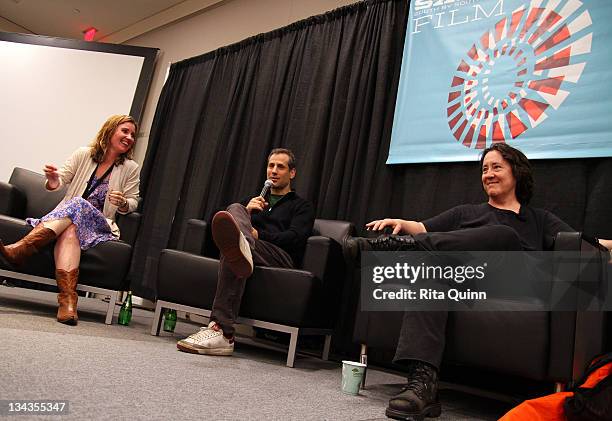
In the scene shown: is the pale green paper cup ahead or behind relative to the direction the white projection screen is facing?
ahead

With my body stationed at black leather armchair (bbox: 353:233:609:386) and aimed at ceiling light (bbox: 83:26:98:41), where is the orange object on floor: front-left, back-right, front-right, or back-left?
back-left

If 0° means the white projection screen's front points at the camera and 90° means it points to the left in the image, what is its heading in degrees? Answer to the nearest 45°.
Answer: approximately 0°

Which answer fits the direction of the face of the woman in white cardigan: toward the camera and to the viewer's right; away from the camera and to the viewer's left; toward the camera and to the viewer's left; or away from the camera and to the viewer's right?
toward the camera and to the viewer's right

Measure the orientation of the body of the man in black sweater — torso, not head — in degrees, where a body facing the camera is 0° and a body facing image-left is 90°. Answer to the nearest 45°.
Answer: approximately 45°

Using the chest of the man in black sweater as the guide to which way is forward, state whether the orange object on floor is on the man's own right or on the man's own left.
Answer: on the man's own left

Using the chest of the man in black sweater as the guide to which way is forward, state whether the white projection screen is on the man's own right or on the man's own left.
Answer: on the man's own right

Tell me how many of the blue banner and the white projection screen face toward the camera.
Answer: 2

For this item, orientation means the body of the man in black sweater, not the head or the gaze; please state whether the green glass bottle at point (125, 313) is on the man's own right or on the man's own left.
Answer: on the man's own right
